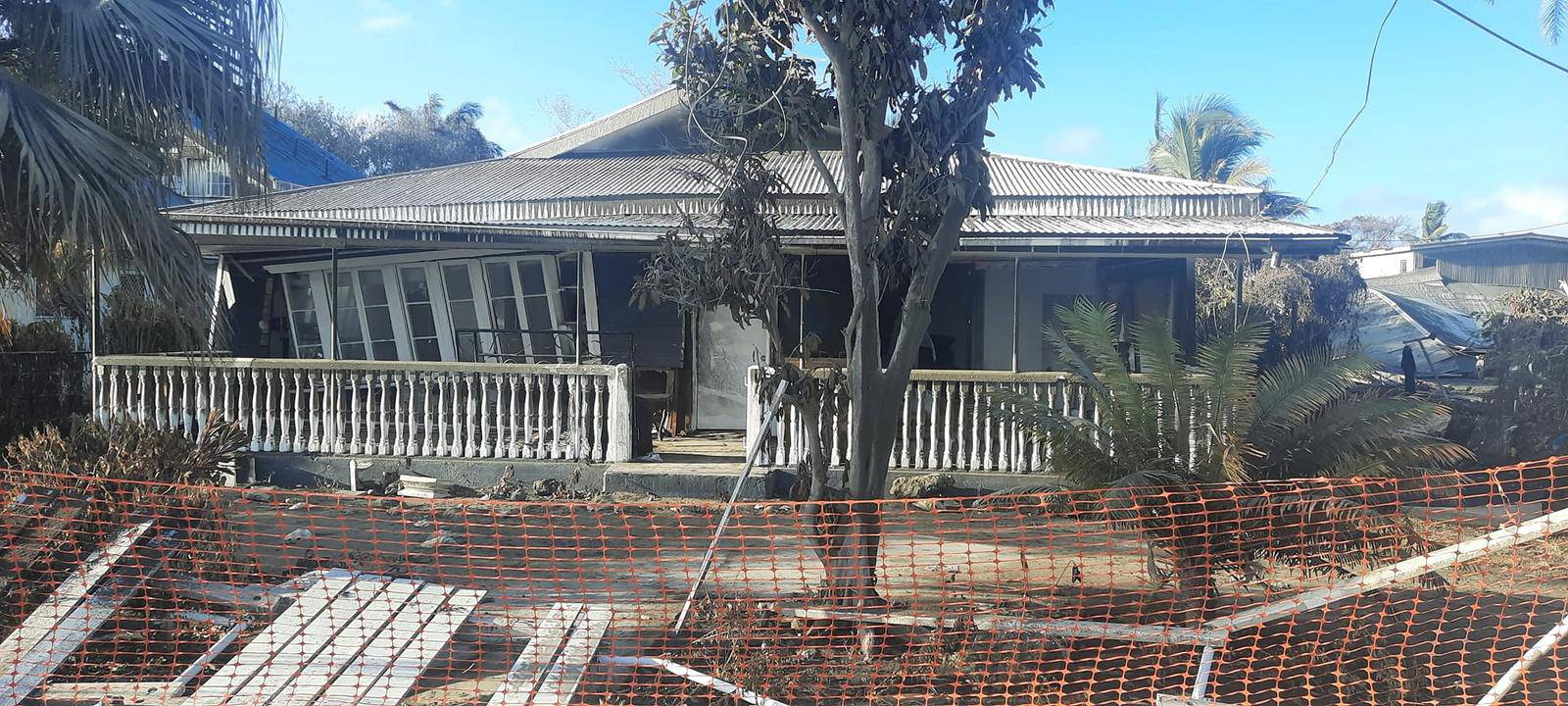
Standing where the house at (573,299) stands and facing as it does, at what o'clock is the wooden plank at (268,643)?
The wooden plank is roughly at 12 o'clock from the house.

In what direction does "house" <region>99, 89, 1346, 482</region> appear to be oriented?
toward the camera

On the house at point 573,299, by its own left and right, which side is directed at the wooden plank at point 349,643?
front

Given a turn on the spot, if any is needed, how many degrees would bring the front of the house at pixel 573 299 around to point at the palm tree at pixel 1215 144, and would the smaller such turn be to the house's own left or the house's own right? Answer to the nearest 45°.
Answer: approximately 135° to the house's own left

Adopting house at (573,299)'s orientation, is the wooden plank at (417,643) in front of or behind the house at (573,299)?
in front

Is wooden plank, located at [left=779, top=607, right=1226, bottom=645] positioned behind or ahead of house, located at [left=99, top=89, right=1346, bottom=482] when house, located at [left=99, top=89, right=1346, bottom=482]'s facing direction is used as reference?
ahead

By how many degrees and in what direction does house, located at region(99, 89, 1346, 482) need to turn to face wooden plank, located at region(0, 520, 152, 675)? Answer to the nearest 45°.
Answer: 0° — it already faces it

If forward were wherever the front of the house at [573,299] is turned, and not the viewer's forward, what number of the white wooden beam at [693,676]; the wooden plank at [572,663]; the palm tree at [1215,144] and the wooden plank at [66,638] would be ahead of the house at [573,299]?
3

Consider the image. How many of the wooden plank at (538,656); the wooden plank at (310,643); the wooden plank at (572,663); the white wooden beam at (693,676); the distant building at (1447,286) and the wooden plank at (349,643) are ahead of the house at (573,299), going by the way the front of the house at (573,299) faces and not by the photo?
5

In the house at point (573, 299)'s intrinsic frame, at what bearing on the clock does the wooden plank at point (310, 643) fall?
The wooden plank is roughly at 12 o'clock from the house.

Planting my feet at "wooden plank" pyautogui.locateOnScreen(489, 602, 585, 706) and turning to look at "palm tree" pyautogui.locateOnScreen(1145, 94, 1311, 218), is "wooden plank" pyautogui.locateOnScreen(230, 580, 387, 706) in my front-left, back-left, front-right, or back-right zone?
back-left

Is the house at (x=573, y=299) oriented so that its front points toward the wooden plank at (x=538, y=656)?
yes
